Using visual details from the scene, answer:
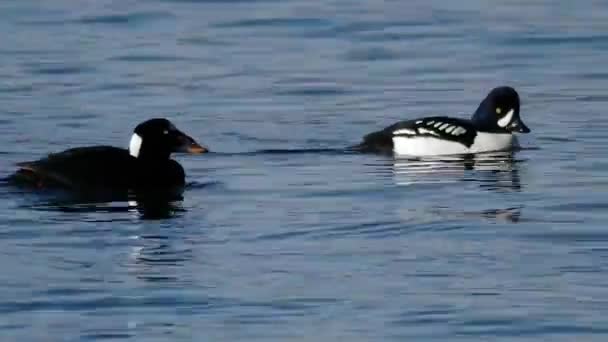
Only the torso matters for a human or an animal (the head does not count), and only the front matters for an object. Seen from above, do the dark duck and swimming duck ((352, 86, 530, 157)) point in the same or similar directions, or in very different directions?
same or similar directions

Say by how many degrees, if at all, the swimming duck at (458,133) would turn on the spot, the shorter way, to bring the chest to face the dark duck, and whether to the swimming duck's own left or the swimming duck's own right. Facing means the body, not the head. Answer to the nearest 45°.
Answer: approximately 135° to the swimming duck's own right

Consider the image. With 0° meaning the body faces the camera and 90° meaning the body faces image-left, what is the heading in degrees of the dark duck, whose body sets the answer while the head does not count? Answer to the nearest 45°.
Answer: approximately 270°

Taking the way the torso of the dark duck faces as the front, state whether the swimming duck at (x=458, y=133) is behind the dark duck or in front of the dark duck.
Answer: in front

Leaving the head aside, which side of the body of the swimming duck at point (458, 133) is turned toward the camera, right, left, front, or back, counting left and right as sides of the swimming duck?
right

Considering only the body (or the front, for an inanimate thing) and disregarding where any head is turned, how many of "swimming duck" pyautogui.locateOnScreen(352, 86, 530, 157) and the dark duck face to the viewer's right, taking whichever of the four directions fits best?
2
